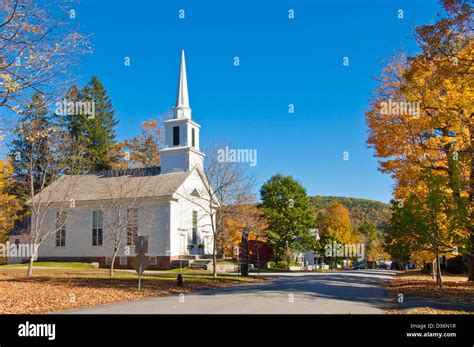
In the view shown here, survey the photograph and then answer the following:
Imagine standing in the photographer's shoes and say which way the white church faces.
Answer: facing the viewer and to the right of the viewer

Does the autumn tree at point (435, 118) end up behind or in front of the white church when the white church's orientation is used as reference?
in front
